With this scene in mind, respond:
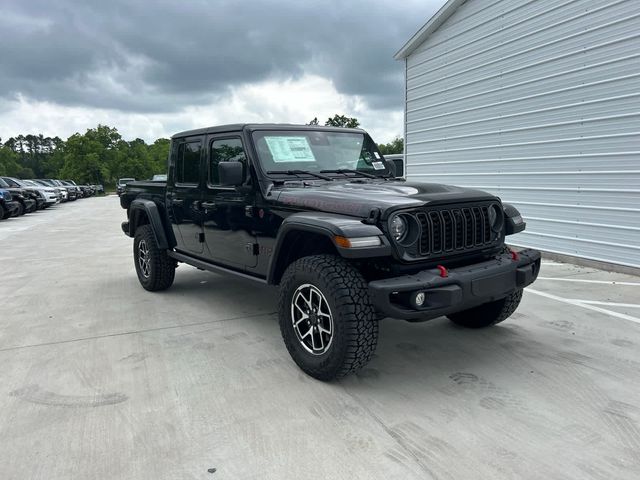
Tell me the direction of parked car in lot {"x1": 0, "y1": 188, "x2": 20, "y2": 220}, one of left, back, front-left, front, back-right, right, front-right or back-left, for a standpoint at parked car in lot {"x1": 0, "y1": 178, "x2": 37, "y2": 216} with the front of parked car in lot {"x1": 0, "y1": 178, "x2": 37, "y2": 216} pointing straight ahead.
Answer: front-right

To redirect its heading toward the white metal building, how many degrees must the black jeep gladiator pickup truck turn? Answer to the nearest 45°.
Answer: approximately 90° to its left

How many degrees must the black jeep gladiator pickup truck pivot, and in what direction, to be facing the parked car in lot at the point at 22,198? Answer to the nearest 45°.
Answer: approximately 180°

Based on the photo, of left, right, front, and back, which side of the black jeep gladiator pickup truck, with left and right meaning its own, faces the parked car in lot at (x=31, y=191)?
back

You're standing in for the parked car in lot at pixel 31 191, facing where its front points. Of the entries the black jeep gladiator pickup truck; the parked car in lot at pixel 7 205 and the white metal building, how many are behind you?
0

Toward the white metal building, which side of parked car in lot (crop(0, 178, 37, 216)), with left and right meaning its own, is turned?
front

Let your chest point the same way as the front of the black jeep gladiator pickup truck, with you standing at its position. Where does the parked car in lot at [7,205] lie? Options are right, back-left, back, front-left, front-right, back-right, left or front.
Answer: back

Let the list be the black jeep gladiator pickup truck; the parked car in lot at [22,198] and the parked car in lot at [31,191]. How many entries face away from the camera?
0

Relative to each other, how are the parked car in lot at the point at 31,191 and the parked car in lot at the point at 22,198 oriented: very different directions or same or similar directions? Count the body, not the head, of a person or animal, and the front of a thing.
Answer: same or similar directions

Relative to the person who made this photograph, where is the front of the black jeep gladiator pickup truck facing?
facing the viewer and to the right of the viewer

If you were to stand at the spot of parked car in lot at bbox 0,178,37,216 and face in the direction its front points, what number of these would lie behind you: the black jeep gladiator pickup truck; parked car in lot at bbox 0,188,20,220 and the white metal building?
0

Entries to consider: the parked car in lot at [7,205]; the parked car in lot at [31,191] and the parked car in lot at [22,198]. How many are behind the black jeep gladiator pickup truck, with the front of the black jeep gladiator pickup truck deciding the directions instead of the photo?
3
